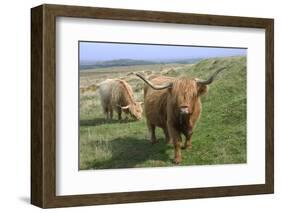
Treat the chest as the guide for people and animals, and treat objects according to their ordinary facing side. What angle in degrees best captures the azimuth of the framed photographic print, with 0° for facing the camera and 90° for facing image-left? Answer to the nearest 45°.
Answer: approximately 315°
